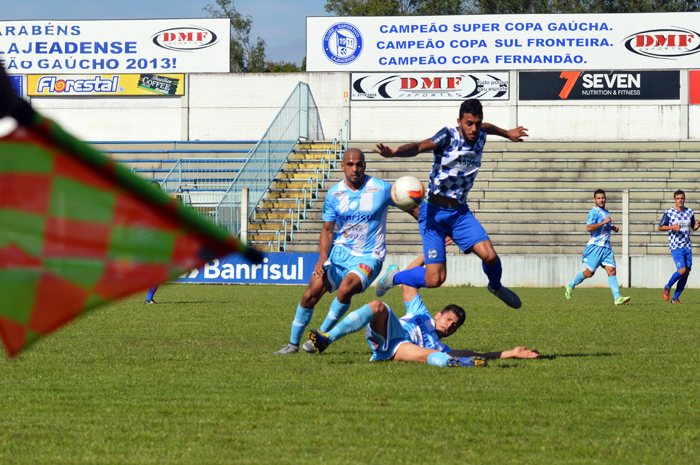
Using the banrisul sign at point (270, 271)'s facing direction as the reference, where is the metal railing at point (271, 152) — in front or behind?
behind

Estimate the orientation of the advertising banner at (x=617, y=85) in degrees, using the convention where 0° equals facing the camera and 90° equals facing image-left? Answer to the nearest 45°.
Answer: approximately 0°

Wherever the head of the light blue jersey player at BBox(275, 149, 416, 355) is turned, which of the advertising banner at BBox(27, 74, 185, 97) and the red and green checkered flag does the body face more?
the red and green checkered flag

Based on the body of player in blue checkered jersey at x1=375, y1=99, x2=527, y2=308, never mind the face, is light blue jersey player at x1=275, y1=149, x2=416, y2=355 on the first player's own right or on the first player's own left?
on the first player's own right

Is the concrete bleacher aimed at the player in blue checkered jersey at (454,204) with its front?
yes
